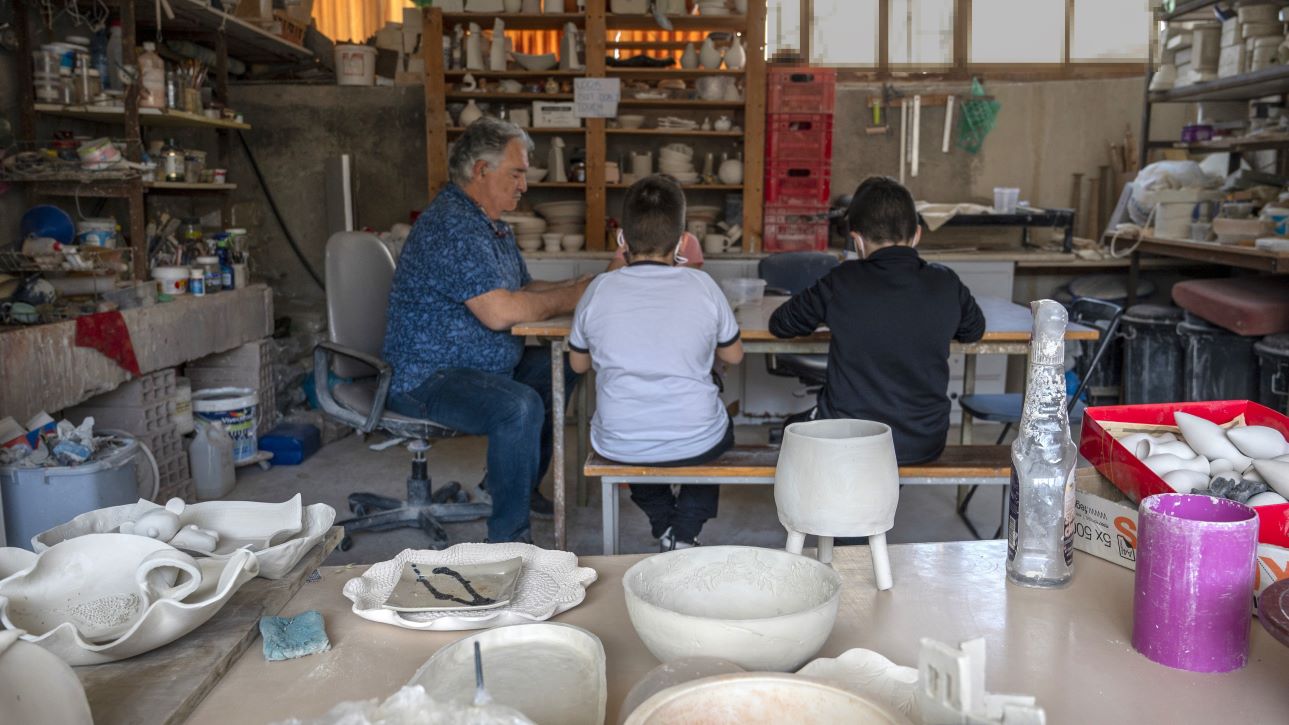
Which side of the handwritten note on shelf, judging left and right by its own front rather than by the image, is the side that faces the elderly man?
front

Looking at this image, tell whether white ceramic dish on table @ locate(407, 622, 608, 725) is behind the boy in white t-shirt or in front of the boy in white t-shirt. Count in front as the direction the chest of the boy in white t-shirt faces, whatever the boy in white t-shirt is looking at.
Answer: behind

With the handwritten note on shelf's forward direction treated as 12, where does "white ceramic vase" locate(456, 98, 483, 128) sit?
The white ceramic vase is roughly at 3 o'clock from the handwritten note on shelf.

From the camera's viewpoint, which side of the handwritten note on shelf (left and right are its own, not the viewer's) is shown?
front

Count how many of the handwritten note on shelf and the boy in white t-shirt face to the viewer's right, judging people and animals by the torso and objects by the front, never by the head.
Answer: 0

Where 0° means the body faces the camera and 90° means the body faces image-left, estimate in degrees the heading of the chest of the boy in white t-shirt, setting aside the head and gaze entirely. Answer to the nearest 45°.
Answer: approximately 180°

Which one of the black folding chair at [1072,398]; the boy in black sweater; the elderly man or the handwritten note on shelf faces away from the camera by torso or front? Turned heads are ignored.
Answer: the boy in black sweater

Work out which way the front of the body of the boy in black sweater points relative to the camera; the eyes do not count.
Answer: away from the camera

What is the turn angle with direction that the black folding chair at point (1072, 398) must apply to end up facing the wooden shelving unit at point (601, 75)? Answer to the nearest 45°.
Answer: approximately 45° to its right

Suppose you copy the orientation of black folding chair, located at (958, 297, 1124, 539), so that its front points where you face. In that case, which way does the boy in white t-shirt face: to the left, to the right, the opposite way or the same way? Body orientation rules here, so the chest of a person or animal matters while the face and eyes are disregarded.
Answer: to the right

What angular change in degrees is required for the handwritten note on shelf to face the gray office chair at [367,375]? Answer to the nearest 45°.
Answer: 0° — it already faces it

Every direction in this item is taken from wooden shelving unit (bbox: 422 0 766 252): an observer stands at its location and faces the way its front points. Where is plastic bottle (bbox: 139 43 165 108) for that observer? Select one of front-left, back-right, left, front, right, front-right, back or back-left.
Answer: front-right

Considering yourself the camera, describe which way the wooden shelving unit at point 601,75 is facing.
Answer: facing the viewer

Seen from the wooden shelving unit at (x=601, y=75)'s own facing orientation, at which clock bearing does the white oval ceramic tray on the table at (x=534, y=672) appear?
The white oval ceramic tray on the table is roughly at 12 o'clock from the wooden shelving unit.

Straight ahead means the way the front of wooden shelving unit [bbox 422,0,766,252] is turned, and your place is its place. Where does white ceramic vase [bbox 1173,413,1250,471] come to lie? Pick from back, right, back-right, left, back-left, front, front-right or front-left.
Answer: front

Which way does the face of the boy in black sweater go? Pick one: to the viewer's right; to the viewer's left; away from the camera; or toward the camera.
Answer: away from the camera

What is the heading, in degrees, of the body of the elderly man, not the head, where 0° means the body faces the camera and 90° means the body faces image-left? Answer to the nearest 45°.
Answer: approximately 270°

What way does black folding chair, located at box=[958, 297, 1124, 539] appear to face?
to the viewer's left

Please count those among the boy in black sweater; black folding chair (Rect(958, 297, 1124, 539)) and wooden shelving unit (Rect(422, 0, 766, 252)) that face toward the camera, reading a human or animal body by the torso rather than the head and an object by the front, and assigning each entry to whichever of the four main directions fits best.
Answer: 1

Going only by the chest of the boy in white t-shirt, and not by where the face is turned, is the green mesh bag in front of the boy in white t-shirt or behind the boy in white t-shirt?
in front
